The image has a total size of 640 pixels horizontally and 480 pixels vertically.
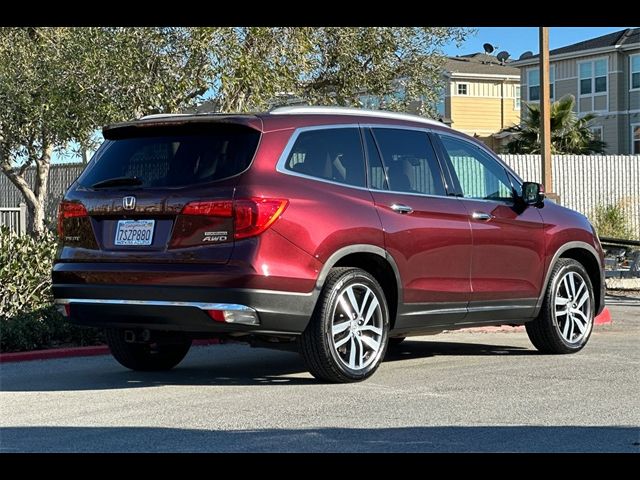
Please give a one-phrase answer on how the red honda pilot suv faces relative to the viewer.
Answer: facing away from the viewer and to the right of the viewer

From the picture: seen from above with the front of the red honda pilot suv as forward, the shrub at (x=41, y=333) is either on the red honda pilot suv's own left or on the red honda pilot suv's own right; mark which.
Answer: on the red honda pilot suv's own left

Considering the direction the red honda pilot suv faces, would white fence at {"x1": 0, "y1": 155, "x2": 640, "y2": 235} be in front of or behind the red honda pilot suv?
in front

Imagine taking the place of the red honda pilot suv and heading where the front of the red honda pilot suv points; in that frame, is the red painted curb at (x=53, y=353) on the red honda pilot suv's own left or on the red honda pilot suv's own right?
on the red honda pilot suv's own left

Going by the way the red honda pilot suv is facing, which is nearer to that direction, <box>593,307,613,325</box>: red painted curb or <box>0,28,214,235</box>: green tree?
the red painted curb

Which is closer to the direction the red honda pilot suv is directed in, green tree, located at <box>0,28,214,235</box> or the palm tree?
the palm tree

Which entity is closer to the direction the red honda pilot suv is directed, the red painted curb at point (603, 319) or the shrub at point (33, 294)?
the red painted curb

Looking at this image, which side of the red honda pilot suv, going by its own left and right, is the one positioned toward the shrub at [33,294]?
left

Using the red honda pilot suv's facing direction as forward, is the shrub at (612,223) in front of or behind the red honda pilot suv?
in front

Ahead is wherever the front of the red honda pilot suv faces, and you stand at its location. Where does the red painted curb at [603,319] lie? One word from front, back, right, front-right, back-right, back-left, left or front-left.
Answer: front
